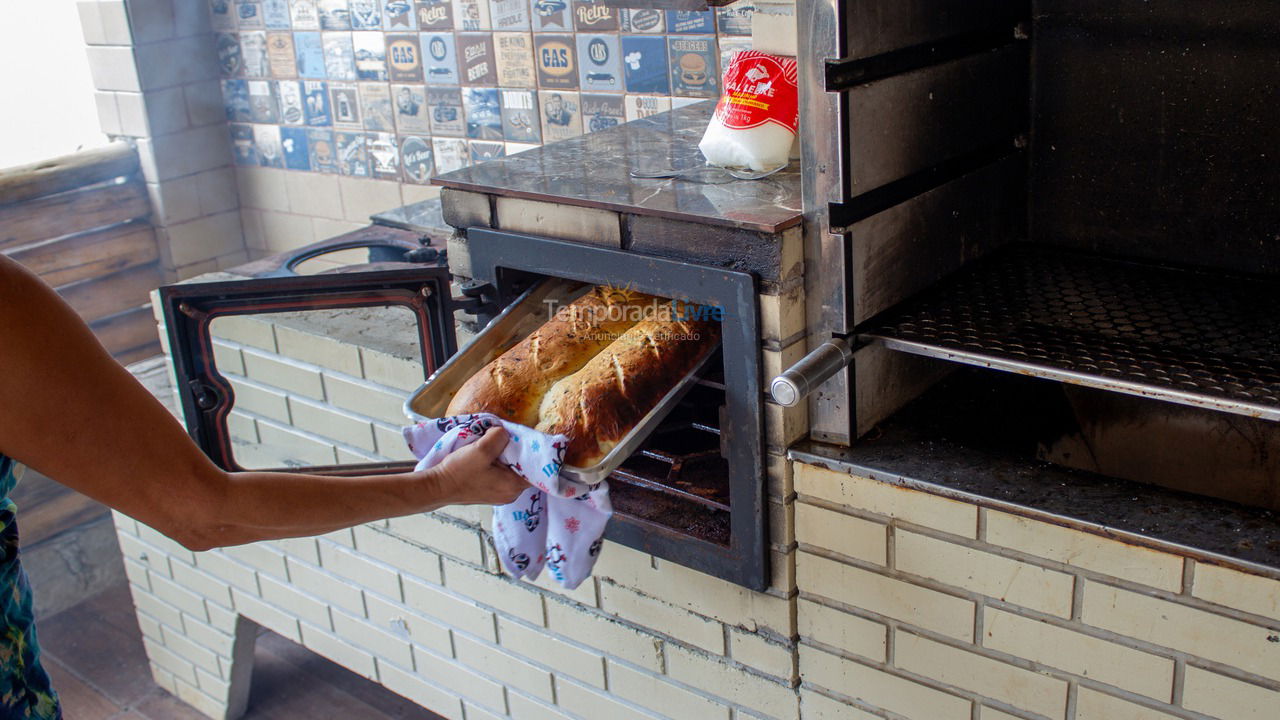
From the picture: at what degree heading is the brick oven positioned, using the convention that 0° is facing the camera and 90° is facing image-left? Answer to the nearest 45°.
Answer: approximately 45°
